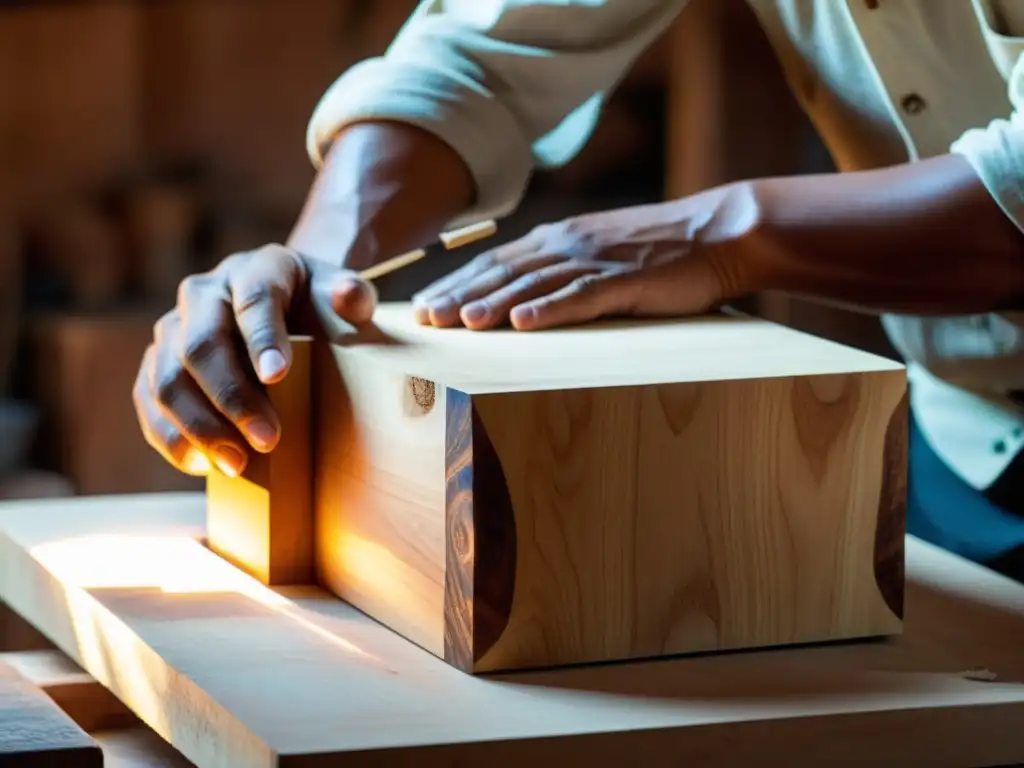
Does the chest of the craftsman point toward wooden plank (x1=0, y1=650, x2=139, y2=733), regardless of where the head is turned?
yes

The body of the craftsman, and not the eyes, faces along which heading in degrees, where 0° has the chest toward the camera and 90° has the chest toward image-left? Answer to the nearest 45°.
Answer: approximately 45°

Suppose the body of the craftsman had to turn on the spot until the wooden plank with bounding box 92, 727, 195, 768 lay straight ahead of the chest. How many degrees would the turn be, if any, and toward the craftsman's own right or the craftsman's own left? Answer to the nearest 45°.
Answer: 0° — they already face it

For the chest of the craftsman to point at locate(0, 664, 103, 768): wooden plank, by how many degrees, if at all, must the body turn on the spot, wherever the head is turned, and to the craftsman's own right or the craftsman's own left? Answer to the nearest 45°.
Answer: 0° — they already face it
